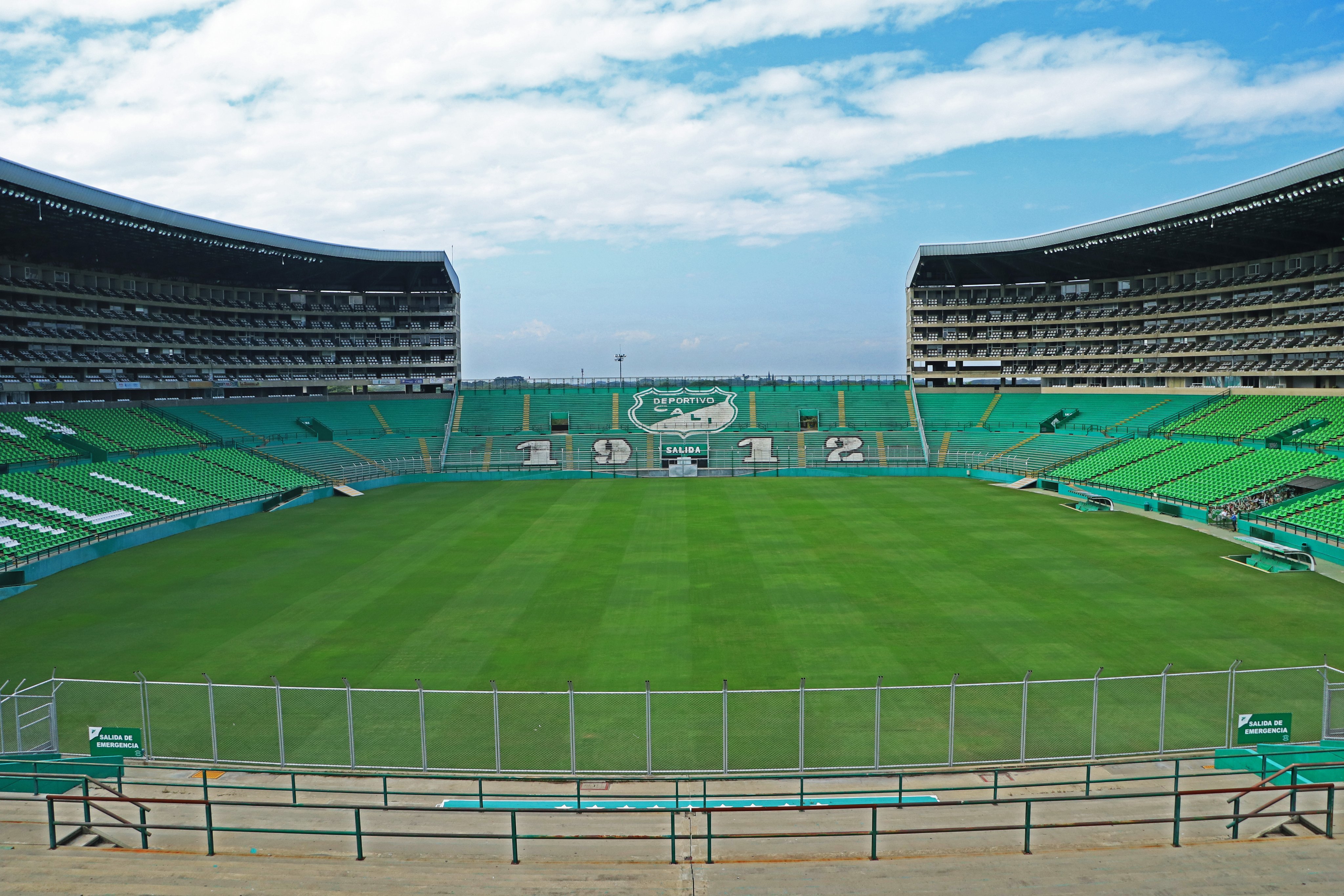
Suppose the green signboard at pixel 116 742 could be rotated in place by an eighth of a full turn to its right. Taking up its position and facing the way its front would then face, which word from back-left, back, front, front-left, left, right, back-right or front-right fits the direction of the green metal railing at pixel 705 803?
left

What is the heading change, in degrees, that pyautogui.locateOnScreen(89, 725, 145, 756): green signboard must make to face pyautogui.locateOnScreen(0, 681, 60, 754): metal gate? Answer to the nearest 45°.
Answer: approximately 135° to its right

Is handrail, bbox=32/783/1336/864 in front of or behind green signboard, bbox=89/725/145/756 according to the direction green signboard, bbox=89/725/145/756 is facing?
in front

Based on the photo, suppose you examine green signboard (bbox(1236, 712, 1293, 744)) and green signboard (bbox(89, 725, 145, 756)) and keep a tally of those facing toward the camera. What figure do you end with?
2

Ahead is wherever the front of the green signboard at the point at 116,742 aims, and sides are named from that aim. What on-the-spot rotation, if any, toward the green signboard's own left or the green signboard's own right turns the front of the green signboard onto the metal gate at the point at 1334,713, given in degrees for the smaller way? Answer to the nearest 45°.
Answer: approximately 45° to the green signboard's own left

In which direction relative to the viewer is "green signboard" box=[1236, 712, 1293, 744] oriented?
toward the camera

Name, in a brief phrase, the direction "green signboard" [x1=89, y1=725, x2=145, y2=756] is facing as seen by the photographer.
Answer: facing the viewer

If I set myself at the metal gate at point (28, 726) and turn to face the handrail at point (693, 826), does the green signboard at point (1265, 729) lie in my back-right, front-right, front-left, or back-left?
front-left
